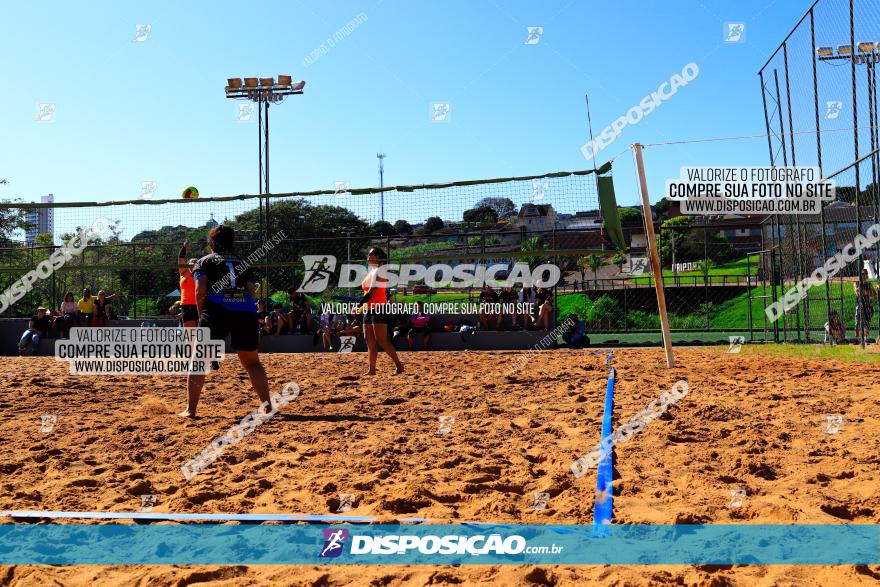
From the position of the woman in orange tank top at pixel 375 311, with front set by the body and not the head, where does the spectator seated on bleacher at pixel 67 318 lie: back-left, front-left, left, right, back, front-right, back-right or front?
right

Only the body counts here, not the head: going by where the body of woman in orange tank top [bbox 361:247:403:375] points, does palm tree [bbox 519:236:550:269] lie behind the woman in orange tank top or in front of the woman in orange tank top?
behind

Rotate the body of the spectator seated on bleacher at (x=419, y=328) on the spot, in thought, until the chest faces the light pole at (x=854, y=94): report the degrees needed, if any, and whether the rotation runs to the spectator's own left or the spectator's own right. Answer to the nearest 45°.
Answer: approximately 45° to the spectator's own left

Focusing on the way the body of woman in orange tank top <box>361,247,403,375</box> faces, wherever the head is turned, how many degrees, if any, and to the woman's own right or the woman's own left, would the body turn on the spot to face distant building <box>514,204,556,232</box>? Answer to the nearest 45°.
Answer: approximately 180°

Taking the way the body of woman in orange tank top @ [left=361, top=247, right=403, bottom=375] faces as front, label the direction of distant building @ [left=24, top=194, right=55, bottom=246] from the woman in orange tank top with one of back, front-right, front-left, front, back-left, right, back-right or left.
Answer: right

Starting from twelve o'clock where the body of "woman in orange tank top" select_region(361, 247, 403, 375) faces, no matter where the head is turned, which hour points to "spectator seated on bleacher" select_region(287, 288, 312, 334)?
The spectator seated on bleacher is roughly at 4 o'clock from the woman in orange tank top.

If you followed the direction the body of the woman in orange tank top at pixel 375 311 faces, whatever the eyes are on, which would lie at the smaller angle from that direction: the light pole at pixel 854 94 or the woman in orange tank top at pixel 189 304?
the woman in orange tank top

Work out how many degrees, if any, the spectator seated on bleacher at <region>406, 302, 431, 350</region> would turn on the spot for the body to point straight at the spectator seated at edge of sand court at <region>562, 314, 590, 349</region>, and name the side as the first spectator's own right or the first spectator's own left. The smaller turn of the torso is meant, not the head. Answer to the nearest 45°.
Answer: approximately 90° to the first spectator's own left

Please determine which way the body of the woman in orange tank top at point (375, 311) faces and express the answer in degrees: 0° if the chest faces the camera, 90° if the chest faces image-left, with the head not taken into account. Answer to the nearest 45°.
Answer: approximately 45°

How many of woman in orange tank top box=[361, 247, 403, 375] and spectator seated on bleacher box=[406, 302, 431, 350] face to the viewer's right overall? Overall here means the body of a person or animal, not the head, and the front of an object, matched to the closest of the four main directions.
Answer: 0

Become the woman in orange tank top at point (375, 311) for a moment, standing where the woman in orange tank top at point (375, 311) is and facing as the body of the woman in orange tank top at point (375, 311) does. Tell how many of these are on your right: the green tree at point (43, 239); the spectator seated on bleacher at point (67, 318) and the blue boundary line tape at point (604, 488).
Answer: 2
